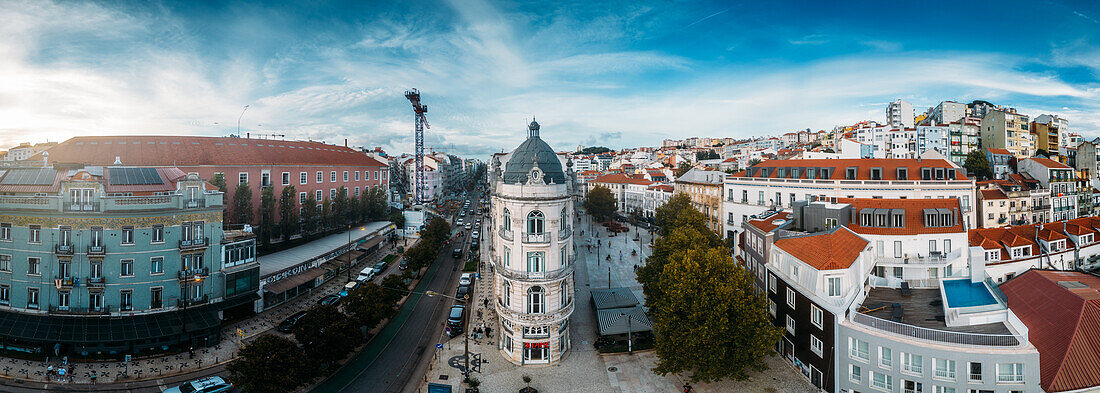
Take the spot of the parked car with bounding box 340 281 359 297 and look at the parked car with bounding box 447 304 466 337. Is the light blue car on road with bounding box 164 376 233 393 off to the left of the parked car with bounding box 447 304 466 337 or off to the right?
right

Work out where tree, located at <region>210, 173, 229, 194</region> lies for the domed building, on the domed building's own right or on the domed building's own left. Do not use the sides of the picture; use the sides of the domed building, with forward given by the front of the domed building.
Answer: on the domed building's own right

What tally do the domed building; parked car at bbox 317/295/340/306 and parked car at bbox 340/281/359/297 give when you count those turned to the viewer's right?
0

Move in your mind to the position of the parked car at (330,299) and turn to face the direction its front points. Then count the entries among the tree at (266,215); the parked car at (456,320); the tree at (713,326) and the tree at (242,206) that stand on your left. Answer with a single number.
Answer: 2

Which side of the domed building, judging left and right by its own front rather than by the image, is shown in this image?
front

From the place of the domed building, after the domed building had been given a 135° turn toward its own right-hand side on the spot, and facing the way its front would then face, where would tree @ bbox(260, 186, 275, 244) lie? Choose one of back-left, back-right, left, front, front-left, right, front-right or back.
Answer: front

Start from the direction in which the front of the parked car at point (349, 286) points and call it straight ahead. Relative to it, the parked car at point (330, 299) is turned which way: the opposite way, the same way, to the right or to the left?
the same way
